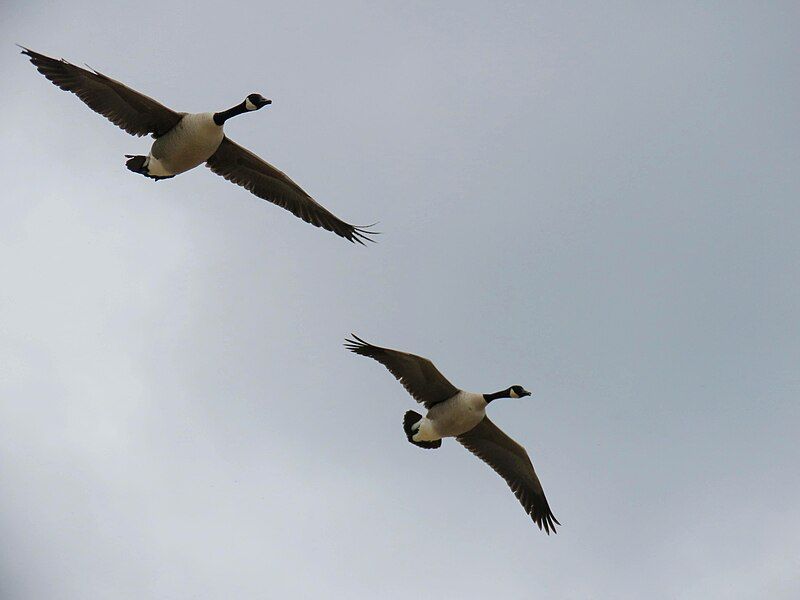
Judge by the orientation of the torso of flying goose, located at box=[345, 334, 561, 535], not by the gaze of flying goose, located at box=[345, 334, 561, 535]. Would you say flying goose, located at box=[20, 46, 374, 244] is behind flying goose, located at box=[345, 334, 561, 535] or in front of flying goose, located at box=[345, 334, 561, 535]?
behind

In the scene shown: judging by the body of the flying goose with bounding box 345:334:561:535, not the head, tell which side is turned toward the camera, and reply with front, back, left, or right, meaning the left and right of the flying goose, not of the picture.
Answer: right
